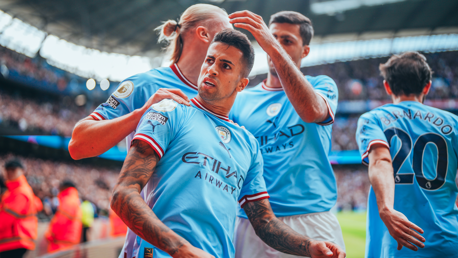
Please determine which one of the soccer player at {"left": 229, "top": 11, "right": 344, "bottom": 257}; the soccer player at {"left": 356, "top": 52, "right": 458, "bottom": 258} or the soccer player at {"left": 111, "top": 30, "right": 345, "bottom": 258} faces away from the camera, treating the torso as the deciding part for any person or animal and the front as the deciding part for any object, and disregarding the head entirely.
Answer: the soccer player at {"left": 356, "top": 52, "right": 458, "bottom": 258}

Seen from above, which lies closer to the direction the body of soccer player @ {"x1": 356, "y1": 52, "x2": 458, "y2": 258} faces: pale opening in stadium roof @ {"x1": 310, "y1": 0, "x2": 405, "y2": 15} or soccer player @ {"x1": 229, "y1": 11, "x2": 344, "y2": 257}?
the pale opening in stadium roof

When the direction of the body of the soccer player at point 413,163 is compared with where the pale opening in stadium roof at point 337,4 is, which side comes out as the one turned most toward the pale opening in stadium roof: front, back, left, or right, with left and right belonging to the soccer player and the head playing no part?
front

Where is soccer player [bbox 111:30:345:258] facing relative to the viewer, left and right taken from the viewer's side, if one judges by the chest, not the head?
facing the viewer and to the right of the viewer

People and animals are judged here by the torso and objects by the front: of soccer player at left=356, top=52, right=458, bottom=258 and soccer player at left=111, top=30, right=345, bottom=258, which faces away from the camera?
soccer player at left=356, top=52, right=458, bottom=258

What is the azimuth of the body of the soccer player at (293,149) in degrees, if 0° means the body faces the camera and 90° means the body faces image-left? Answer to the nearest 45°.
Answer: approximately 45°

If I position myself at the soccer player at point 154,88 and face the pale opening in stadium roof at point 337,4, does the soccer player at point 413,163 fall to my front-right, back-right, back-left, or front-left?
front-right

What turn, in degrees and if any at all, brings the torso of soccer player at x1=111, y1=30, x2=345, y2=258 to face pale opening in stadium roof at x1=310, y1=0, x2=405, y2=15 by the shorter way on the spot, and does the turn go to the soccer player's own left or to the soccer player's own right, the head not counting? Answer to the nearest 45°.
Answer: approximately 135° to the soccer player's own left

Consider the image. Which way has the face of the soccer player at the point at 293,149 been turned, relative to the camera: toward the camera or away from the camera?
toward the camera

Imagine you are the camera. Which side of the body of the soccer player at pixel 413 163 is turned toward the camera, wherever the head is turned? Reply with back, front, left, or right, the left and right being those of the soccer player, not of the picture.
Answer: back

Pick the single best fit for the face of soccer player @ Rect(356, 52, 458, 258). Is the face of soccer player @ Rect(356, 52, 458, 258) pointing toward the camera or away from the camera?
away from the camera

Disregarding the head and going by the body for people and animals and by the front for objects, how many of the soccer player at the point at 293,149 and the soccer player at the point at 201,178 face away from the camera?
0
